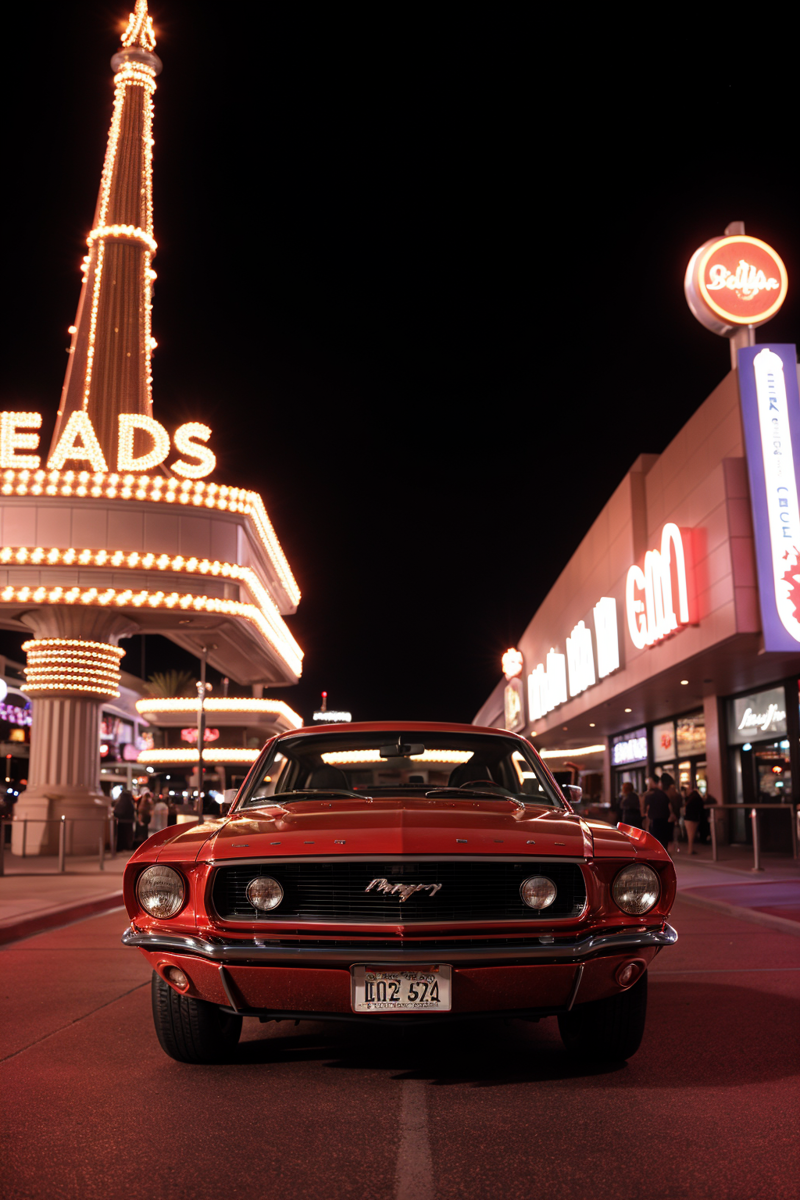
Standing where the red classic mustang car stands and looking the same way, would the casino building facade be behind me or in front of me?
behind

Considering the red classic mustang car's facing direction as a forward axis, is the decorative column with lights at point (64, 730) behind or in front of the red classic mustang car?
behind

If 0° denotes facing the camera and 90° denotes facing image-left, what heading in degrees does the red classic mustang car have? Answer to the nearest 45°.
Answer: approximately 0°

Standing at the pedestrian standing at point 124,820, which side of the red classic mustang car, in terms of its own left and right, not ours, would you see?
back

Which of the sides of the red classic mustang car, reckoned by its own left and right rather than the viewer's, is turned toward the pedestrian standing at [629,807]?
back

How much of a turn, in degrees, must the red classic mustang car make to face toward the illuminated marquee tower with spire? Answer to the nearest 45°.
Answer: approximately 180°

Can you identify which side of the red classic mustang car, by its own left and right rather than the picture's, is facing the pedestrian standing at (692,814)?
back

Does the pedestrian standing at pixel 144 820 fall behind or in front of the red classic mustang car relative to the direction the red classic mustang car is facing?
behind

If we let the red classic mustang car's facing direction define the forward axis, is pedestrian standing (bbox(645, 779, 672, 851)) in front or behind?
behind
